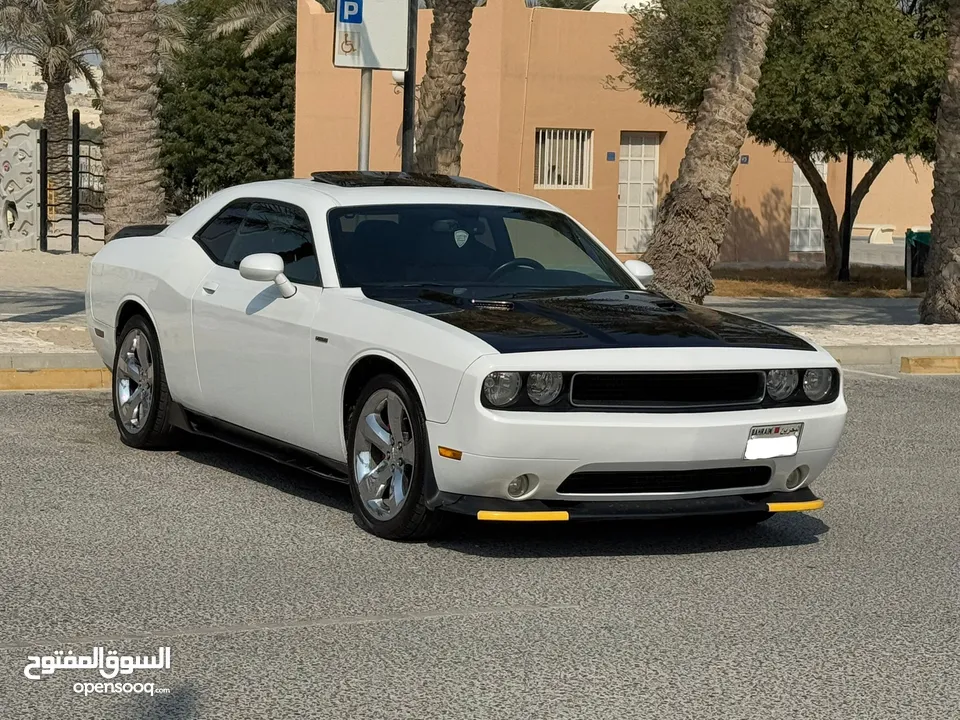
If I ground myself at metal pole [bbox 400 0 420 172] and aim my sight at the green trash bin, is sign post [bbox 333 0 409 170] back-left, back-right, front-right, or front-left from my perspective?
back-right

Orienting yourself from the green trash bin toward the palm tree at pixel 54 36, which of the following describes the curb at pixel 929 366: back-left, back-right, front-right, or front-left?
back-left

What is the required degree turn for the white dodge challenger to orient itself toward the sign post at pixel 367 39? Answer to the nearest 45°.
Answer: approximately 135° to its left

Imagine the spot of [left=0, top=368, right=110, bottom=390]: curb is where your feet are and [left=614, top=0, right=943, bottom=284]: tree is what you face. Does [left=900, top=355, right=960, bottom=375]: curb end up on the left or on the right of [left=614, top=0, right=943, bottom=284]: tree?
right

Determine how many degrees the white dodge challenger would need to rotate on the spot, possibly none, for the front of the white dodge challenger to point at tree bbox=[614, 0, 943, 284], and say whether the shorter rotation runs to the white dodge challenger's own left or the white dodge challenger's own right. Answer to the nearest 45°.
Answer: approximately 135° to the white dodge challenger's own left

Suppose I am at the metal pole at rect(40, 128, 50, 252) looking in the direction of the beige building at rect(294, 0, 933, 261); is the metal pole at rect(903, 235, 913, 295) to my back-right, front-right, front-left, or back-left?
front-right

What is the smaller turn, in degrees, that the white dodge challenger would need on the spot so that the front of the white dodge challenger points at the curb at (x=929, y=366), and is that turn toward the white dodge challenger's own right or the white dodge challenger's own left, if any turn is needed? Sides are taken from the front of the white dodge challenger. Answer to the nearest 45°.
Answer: approximately 90° to the white dodge challenger's own left

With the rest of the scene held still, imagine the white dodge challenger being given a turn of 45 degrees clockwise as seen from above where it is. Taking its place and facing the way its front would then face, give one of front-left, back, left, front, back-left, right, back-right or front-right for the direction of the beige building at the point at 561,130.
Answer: back

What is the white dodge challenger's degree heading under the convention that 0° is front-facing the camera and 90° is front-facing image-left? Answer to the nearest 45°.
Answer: approximately 315°

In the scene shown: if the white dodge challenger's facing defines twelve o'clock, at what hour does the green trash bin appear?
The green trash bin is roughly at 8 o'clock from the white dodge challenger.

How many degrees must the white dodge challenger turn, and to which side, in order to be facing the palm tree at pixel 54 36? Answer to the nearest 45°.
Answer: approximately 135° to its left

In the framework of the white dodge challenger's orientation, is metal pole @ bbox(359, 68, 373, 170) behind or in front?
behind

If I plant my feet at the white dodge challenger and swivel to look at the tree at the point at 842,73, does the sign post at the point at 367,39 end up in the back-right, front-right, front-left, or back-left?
front-left

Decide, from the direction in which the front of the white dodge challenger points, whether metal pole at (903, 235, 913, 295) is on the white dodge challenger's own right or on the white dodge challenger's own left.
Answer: on the white dodge challenger's own left

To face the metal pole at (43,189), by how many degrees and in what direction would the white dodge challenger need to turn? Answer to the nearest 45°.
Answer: approximately 135° to its left
